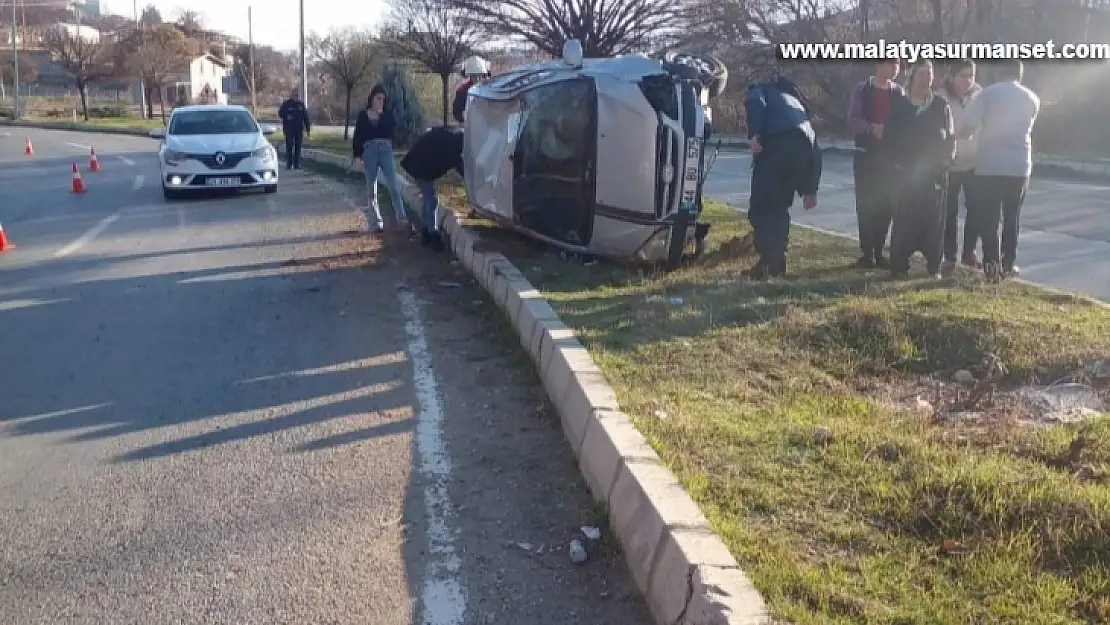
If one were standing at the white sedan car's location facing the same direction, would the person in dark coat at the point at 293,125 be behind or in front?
behind

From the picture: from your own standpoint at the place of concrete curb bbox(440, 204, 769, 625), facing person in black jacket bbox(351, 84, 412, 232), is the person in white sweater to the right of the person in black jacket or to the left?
right

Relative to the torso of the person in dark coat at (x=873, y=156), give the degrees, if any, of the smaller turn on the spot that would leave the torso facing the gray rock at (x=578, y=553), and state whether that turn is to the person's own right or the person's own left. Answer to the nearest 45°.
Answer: approximately 45° to the person's own right

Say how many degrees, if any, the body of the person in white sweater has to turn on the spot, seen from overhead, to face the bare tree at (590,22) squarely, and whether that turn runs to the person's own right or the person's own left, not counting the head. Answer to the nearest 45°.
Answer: approximately 45° to the person's own left

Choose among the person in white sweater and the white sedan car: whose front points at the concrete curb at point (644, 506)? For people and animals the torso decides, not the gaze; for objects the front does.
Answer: the white sedan car

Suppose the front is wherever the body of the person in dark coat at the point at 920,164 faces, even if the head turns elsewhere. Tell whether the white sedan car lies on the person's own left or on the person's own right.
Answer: on the person's own right

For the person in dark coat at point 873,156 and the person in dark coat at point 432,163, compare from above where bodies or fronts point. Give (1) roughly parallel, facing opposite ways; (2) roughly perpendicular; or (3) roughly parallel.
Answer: roughly perpendicular

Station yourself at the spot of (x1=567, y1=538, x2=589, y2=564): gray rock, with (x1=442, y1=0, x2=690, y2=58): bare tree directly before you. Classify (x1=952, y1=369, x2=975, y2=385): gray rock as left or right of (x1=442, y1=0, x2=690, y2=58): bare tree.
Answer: right

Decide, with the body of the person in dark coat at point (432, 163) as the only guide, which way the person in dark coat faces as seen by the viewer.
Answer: to the viewer's right

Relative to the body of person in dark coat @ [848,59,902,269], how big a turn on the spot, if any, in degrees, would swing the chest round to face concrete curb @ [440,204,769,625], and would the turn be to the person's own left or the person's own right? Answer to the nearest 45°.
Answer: approximately 45° to the person's own right

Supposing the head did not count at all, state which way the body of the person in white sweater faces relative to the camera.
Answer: away from the camera

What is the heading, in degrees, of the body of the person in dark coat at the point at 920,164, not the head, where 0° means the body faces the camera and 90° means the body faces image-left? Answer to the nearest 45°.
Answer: approximately 0°

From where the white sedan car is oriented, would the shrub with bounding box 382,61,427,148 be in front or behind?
behind
